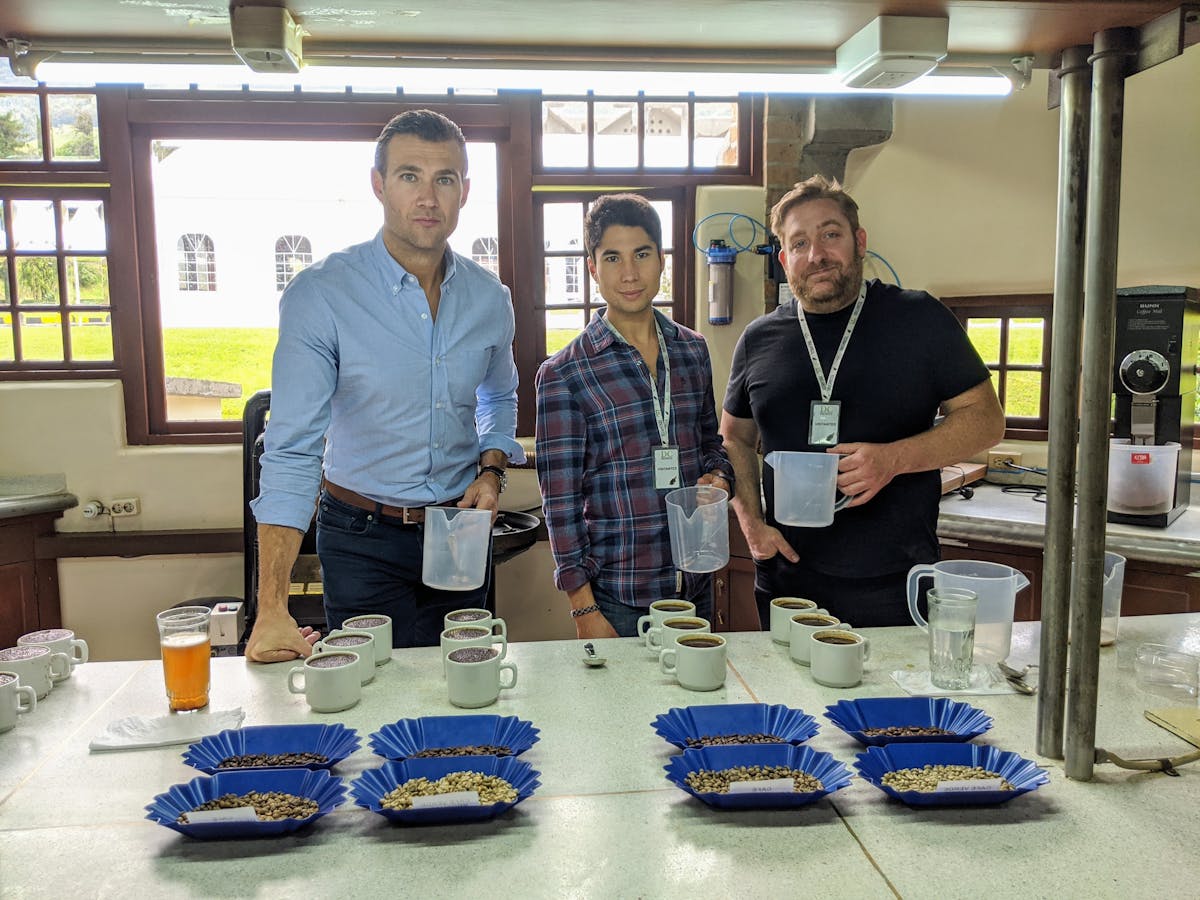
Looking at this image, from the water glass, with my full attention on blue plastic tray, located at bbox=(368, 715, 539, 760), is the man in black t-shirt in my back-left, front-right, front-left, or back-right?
back-right

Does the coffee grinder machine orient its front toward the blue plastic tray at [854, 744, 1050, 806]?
yes

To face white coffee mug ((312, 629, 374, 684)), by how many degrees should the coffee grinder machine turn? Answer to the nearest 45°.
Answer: approximately 45° to its right

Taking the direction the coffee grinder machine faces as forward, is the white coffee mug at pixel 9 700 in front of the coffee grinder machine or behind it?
in front

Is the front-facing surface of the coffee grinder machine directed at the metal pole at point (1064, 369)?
yes

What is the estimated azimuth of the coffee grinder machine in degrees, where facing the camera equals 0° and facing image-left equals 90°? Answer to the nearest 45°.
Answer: approximately 0°

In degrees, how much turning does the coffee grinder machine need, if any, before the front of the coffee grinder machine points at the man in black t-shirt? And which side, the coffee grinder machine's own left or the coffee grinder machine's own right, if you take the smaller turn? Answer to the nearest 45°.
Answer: approximately 45° to the coffee grinder machine's own right

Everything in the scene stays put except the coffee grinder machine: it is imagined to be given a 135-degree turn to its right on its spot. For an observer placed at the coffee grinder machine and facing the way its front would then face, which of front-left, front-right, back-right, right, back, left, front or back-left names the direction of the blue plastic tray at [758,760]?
back-left

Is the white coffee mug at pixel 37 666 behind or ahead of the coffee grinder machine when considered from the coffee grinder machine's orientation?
ahead

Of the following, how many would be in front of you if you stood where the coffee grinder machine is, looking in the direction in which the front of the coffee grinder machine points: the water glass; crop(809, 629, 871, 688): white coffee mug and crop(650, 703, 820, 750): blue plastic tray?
3

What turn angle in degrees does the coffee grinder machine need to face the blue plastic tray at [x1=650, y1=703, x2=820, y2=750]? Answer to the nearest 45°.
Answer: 0° — it already faces it

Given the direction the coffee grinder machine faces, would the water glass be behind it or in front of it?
in front

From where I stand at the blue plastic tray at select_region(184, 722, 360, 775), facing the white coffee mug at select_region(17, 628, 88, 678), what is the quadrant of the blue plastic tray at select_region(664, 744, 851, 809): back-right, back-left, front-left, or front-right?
back-right
